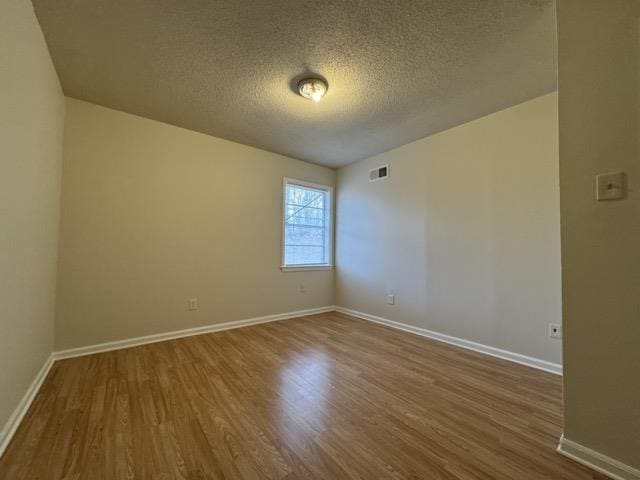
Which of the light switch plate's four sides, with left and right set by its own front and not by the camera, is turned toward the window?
right

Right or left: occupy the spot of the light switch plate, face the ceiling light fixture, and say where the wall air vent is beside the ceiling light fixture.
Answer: right

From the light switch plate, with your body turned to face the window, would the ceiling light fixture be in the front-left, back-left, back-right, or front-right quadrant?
front-left

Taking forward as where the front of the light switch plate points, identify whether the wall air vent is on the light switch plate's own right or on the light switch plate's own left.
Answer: on the light switch plate's own right

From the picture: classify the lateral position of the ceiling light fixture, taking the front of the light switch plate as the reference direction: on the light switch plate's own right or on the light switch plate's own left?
on the light switch plate's own right

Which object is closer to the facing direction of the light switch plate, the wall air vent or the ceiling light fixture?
the ceiling light fixture
